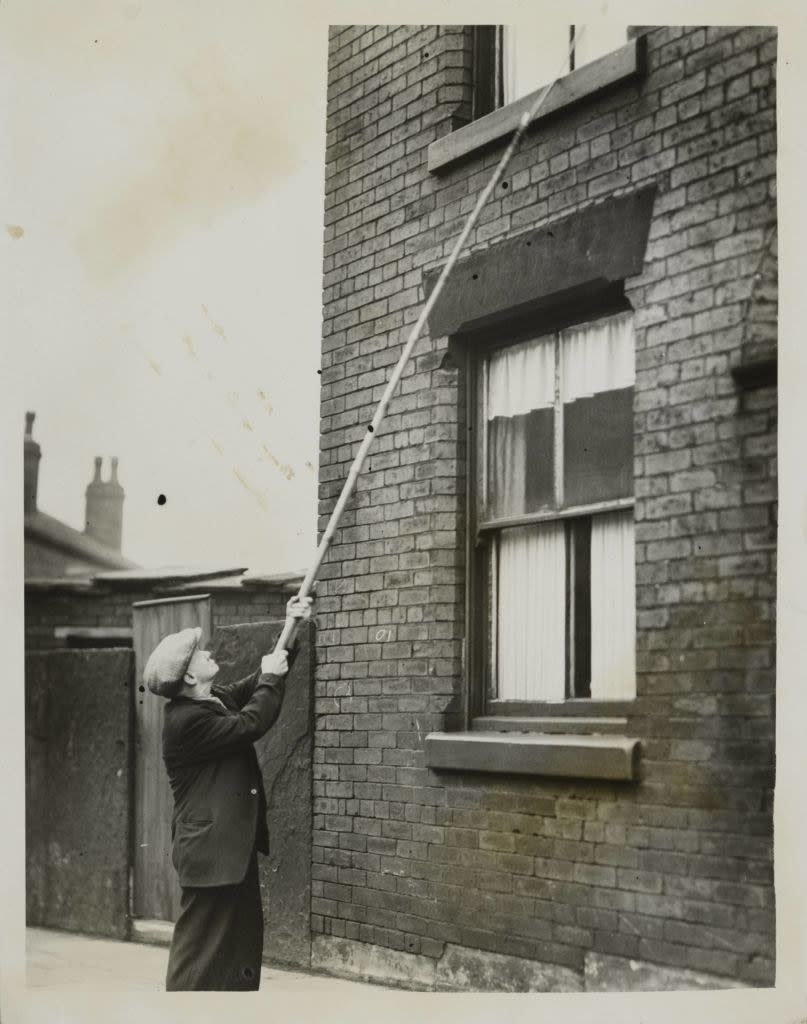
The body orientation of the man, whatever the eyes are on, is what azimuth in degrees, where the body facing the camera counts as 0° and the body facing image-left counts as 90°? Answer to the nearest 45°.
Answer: approximately 270°

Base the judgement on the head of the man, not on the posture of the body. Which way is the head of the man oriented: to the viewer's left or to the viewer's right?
to the viewer's right
